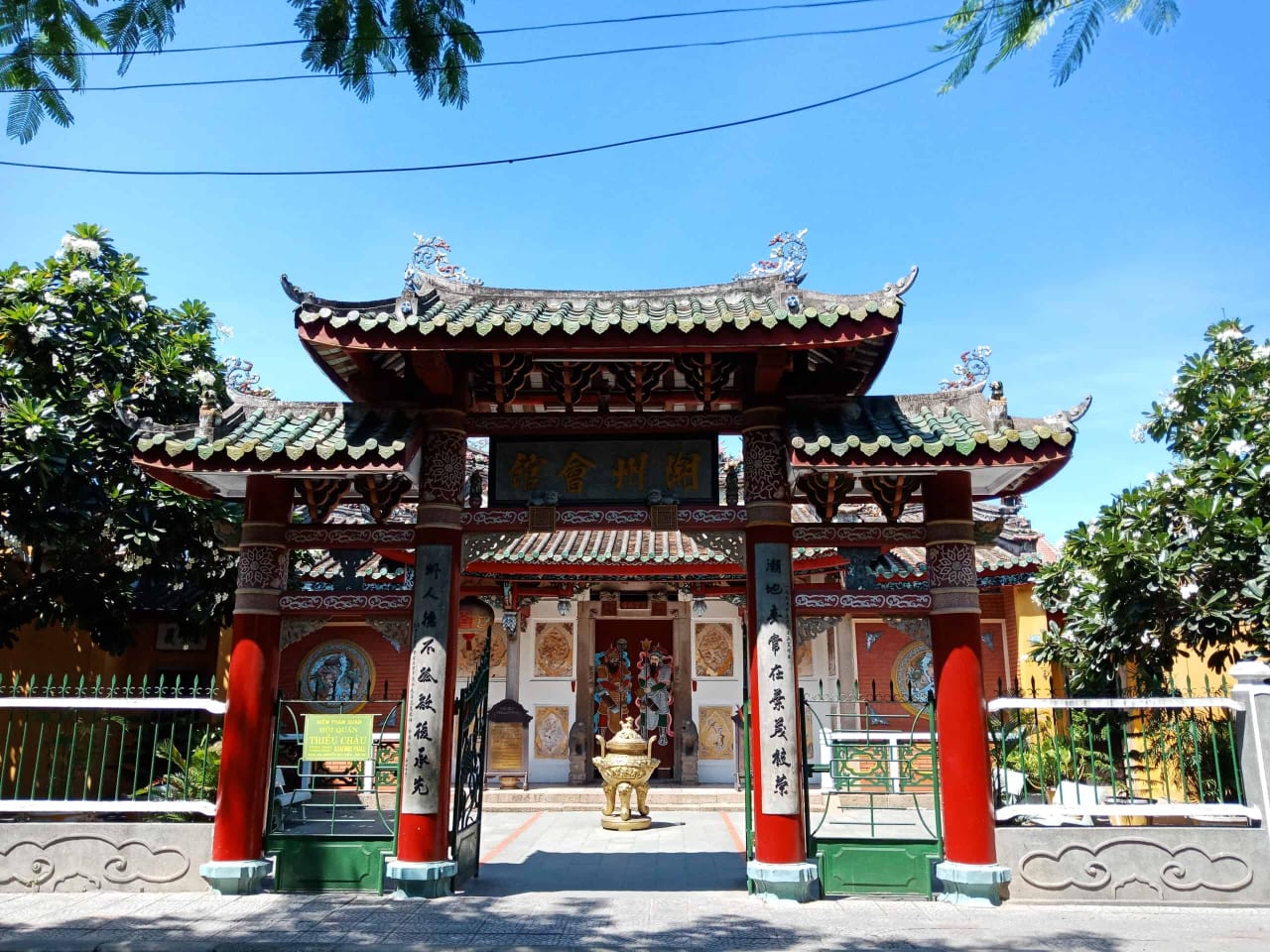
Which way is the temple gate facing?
toward the camera

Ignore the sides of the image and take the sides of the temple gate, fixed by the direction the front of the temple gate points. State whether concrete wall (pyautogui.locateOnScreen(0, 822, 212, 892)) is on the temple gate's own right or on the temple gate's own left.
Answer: on the temple gate's own right

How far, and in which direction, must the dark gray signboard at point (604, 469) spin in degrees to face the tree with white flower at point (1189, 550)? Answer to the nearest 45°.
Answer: approximately 90° to its left

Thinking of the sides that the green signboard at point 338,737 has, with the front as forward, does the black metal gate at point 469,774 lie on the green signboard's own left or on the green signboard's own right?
on the green signboard's own left

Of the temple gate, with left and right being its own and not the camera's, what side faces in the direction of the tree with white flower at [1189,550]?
left

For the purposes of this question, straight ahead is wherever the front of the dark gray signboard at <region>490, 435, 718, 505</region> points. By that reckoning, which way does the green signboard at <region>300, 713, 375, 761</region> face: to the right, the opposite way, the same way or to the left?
the same way

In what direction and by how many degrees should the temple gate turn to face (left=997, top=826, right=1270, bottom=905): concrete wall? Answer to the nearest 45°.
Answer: approximately 90° to its left

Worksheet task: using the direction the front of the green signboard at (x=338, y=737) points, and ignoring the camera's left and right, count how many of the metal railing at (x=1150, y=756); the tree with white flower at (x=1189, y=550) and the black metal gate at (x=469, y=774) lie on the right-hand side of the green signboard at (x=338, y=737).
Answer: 0

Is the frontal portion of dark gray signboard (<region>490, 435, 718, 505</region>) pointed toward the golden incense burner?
no

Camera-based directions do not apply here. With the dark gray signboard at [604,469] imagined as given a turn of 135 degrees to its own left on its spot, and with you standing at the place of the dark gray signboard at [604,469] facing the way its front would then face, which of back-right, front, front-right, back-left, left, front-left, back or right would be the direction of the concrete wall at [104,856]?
back-left

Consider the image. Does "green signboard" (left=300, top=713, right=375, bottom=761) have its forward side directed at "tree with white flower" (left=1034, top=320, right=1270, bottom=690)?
no

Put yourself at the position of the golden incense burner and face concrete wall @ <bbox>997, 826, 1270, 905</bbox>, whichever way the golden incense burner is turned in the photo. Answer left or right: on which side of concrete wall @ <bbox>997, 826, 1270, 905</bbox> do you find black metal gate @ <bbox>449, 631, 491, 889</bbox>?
right

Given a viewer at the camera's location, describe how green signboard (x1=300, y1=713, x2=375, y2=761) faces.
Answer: facing the viewer

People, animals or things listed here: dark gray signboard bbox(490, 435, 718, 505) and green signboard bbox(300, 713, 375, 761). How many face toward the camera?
2

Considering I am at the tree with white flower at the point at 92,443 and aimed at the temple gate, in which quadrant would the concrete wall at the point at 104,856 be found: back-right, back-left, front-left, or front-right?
front-right

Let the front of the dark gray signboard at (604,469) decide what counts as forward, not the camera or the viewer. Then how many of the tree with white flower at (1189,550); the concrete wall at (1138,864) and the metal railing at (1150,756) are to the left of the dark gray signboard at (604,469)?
3
